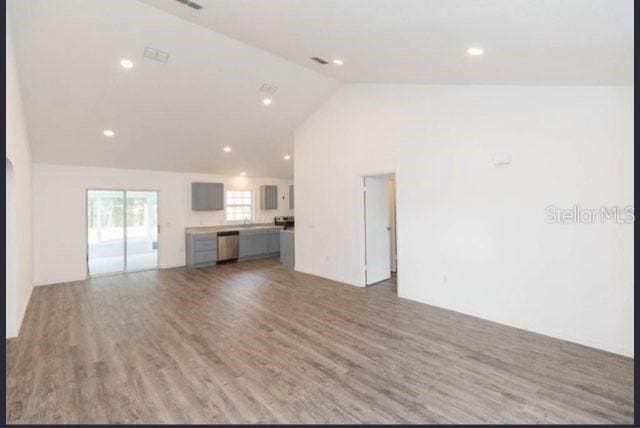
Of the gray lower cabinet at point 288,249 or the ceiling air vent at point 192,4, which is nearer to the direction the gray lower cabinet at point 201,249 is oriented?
the ceiling air vent

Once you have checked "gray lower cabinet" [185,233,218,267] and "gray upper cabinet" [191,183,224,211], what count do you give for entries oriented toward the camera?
2

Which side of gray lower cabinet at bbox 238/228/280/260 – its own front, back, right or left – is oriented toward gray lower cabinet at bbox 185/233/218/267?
right

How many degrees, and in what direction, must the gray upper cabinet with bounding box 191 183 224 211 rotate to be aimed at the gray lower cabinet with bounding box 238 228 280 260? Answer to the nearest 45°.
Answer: approximately 90° to its left

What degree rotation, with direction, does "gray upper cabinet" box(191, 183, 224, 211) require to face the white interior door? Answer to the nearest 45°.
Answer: approximately 45° to its left

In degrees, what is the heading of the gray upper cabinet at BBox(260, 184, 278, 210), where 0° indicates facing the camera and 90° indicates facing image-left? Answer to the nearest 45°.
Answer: approximately 315°

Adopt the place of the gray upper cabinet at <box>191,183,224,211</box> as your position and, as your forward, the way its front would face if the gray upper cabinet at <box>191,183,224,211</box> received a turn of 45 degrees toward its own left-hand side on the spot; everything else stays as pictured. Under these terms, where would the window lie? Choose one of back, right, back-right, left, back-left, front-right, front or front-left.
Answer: left

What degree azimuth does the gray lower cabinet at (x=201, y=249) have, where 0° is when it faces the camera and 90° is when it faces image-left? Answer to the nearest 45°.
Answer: approximately 0°

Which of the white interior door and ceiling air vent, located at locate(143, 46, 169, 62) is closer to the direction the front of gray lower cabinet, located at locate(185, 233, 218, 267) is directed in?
the ceiling air vent
